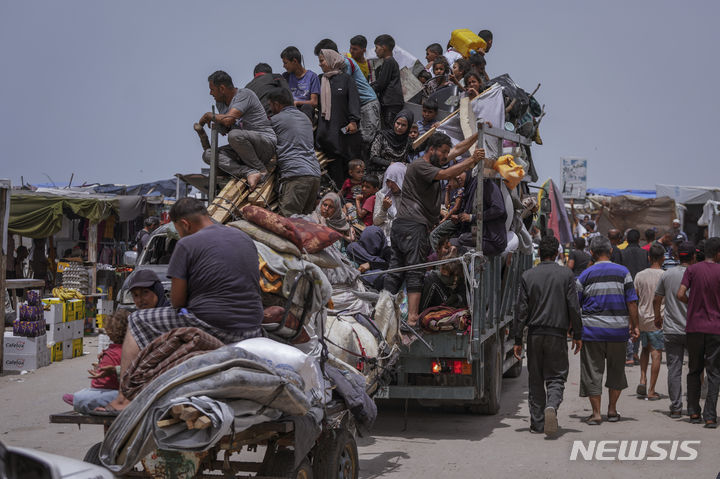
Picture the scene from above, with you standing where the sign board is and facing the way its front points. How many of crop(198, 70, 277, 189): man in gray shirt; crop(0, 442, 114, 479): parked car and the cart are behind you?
0

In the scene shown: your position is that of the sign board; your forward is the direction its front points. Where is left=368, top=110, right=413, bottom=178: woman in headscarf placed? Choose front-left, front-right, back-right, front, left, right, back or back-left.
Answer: front

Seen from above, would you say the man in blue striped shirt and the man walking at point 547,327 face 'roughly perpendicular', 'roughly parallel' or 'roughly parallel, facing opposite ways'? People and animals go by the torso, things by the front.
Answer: roughly parallel

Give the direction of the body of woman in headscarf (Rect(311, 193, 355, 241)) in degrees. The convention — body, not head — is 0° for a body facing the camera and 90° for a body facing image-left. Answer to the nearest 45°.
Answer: approximately 45°

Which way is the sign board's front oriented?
toward the camera

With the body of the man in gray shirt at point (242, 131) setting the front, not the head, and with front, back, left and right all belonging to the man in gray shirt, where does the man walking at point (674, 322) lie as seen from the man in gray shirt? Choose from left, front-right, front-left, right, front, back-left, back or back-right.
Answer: back

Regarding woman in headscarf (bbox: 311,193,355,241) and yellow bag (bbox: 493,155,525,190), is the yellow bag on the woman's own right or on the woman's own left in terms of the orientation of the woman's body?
on the woman's own left

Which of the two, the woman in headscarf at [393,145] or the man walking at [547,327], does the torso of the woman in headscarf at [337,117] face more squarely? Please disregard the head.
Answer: the man walking

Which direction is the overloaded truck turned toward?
away from the camera

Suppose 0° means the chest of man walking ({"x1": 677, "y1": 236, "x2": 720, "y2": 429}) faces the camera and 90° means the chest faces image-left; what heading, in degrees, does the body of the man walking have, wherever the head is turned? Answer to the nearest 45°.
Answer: approximately 180°
